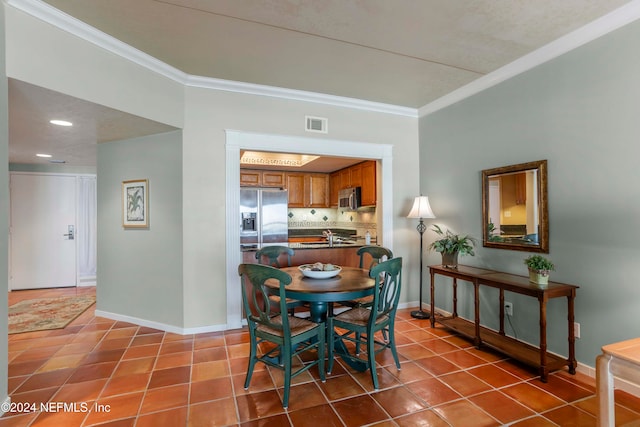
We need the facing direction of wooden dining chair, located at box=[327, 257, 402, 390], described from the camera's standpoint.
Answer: facing away from the viewer and to the left of the viewer

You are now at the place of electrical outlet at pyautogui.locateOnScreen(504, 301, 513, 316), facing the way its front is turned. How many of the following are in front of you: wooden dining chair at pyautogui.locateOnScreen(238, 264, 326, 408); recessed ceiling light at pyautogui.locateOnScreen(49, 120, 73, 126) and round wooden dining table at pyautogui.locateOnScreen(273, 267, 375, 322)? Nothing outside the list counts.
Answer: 3

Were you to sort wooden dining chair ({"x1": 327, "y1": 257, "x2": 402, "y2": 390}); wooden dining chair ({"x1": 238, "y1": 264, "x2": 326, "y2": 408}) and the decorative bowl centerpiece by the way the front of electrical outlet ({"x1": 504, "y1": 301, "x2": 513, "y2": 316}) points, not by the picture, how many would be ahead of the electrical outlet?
3

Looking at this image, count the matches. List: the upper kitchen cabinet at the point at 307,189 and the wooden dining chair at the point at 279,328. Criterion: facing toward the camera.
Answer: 1

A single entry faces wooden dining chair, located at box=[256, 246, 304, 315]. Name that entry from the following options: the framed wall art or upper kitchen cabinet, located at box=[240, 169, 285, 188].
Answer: the upper kitchen cabinet

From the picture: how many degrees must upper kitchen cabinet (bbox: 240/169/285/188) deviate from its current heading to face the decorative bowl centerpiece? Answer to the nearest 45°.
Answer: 0° — it already faces it

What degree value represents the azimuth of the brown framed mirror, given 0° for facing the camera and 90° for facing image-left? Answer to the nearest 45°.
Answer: approximately 45°

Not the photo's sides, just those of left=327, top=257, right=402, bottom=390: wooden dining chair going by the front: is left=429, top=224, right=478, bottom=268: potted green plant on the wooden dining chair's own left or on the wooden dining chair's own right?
on the wooden dining chair's own right

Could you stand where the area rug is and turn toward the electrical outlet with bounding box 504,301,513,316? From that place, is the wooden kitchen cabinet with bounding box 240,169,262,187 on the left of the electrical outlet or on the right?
left

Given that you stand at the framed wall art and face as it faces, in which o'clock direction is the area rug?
The area rug is roughly at 3 o'clock from the framed wall art.

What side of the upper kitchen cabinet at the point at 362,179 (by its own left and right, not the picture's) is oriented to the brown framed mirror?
left

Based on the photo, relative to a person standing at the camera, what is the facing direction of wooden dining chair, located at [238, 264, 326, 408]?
facing away from the viewer and to the right of the viewer
